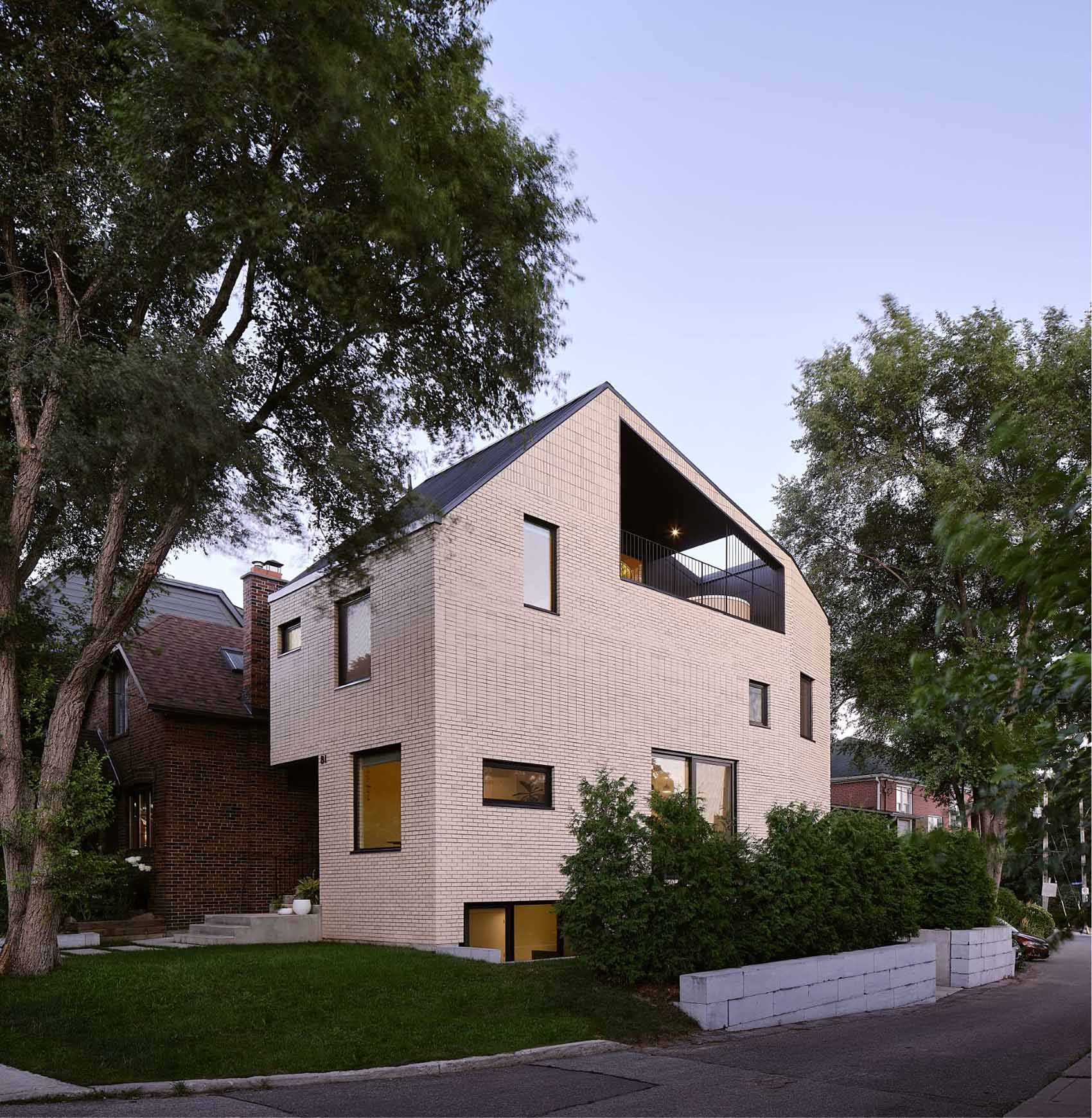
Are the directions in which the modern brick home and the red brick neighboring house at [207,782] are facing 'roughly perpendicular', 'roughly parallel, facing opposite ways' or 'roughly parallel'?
roughly parallel

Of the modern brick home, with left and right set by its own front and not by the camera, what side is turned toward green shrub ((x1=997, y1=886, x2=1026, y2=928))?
back

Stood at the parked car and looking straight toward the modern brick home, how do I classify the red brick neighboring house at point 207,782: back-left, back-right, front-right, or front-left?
front-right

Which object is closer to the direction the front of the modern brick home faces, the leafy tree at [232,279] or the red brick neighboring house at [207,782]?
the leafy tree

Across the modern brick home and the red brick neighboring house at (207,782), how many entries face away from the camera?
0

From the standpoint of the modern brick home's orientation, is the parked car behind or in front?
behind

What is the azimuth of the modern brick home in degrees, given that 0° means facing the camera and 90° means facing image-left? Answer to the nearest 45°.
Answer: approximately 45°

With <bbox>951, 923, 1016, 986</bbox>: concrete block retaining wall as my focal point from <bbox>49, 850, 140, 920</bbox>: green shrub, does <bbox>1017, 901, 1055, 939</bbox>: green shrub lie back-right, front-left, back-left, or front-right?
front-left

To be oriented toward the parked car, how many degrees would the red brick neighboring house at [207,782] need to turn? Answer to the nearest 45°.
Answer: approximately 135° to its left

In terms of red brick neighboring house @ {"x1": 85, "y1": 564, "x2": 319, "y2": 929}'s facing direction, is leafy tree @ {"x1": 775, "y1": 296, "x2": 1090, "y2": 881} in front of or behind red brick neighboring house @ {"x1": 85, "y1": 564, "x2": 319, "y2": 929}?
behind

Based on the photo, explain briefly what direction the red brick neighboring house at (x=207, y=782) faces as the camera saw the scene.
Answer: facing the viewer and to the left of the viewer

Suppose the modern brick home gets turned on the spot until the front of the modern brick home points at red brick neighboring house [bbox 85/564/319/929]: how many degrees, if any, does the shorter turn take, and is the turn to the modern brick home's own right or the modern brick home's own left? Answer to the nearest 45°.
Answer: approximately 90° to the modern brick home's own right
